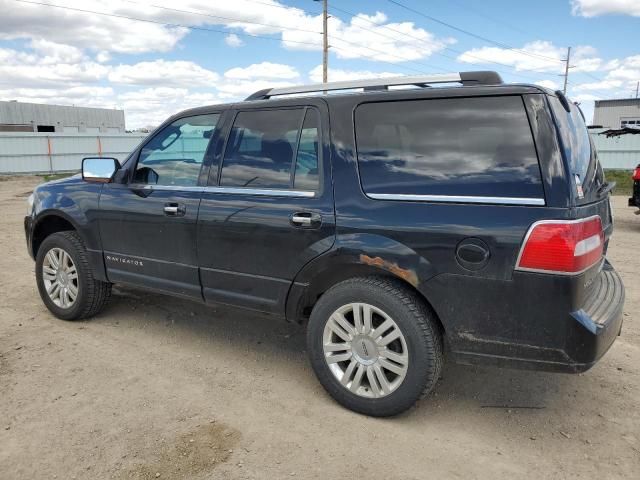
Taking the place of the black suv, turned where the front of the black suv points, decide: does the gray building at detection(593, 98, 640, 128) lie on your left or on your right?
on your right

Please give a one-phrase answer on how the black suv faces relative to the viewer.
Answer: facing away from the viewer and to the left of the viewer

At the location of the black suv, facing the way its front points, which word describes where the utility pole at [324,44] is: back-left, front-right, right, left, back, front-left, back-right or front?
front-right
